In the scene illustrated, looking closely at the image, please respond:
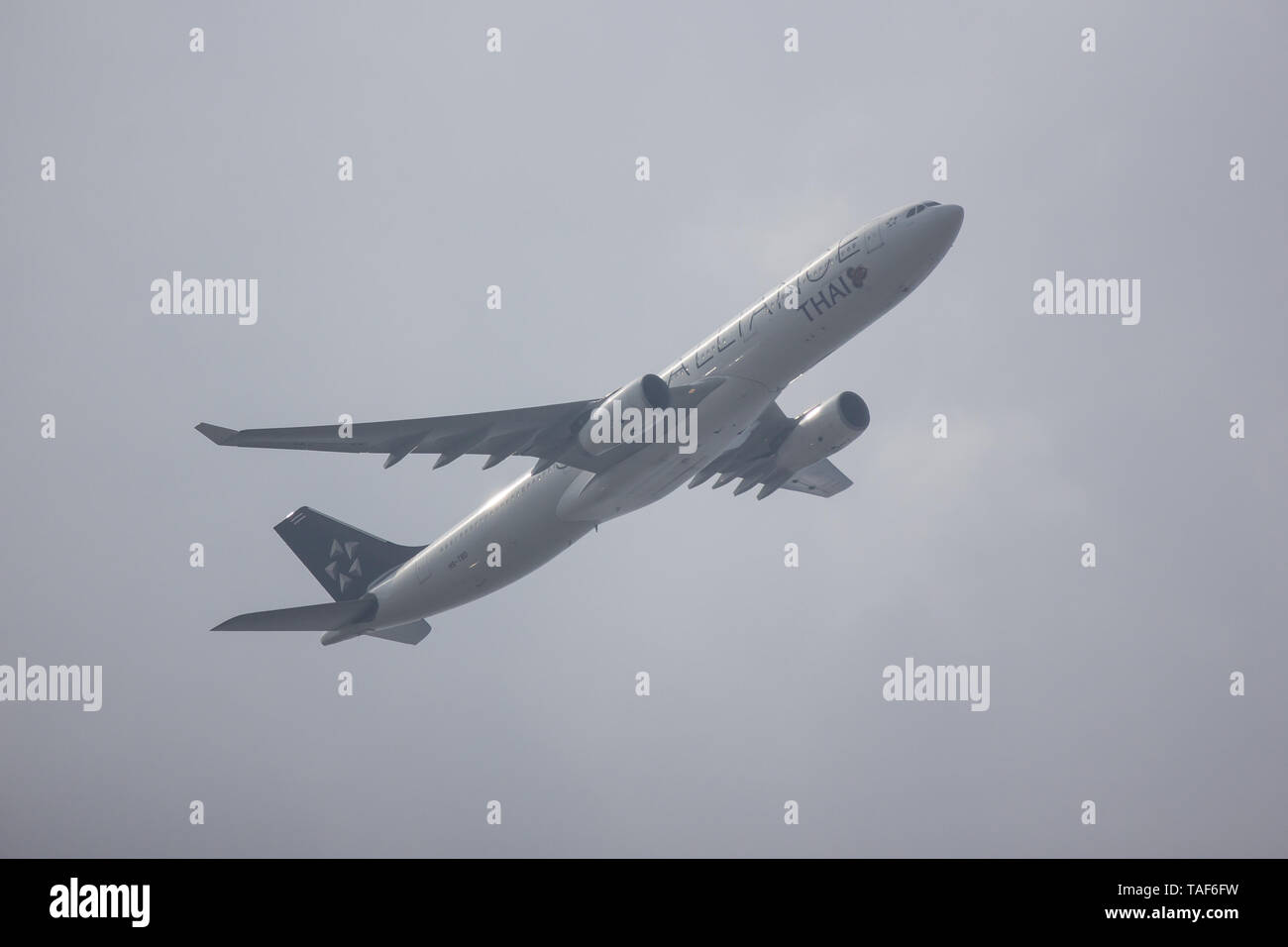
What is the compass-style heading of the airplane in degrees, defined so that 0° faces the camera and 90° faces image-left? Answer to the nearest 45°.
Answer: approximately 315°
